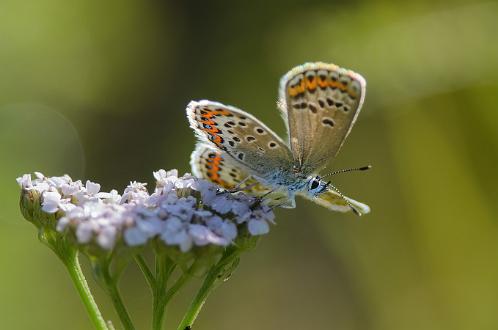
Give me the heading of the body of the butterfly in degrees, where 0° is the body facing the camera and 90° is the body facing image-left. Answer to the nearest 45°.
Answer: approximately 270°
